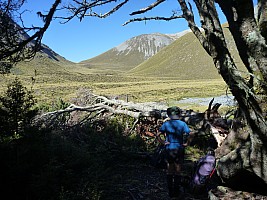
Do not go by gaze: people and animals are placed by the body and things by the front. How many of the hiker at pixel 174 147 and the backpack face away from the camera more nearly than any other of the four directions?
1

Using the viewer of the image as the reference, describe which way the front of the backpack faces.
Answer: facing the viewer and to the left of the viewer

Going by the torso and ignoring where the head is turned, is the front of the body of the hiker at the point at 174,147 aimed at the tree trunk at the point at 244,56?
no

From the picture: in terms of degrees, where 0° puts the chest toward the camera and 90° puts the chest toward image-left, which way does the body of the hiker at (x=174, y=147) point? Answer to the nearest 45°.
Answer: approximately 180°

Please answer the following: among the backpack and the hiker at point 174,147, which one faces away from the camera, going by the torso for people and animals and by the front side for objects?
the hiker
